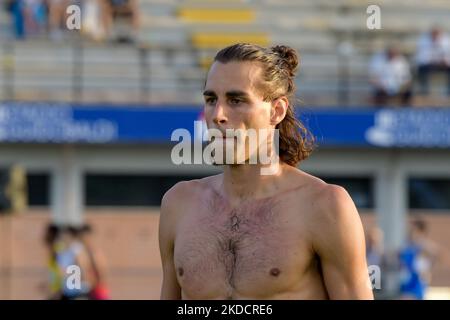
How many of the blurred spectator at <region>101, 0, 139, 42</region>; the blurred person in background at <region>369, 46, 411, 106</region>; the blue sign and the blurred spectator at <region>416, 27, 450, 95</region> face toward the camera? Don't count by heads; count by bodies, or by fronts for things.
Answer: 4

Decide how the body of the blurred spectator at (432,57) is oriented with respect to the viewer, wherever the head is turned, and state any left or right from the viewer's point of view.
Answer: facing the viewer

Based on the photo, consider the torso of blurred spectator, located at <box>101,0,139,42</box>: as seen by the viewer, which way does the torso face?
toward the camera

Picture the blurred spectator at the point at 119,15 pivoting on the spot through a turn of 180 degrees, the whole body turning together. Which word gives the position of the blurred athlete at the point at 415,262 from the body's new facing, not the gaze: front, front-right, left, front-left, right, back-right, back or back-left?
back-right

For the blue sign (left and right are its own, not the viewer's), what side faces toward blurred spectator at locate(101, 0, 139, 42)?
back

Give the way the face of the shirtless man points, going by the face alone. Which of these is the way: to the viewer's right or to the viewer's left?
to the viewer's left

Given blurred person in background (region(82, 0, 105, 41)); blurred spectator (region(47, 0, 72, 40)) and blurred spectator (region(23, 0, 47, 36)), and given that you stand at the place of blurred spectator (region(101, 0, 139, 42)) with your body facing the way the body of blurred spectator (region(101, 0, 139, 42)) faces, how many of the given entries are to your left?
0

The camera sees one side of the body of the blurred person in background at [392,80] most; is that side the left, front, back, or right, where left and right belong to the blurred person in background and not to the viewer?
front

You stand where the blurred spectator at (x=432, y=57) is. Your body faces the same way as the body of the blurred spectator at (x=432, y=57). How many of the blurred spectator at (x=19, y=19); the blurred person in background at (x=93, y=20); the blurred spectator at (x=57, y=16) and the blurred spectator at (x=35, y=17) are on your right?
4

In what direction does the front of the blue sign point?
toward the camera

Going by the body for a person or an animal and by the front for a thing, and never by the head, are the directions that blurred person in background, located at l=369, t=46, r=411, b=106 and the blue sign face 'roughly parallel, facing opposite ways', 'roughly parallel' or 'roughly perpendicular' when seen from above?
roughly parallel

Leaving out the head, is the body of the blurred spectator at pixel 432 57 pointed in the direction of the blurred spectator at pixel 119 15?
no

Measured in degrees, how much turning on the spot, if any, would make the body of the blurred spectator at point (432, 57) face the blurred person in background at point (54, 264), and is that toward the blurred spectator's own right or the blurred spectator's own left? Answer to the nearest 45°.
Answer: approximately 45° to the blurred spectator's own right

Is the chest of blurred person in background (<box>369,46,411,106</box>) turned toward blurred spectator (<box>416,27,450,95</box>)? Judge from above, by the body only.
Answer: no

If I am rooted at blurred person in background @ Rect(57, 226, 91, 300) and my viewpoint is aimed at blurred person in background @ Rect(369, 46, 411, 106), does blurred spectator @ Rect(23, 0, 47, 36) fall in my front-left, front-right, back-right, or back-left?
front-left

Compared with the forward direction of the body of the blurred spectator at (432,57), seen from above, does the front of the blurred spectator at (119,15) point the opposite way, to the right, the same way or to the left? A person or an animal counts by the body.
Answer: the same way

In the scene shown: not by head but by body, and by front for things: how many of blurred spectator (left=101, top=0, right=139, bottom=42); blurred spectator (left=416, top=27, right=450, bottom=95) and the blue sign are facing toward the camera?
3
